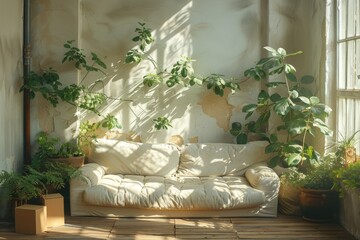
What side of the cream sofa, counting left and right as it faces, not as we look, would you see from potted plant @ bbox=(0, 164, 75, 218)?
right

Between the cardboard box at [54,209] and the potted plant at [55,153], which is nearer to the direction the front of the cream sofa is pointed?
the cardboard box

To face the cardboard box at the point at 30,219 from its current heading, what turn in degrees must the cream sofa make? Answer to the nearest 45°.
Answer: approximately 45° to its right

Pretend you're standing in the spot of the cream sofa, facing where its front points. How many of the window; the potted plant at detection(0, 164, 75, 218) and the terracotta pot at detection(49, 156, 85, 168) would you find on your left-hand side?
1

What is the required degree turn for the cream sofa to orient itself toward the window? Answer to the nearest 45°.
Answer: approximately 90° to its left

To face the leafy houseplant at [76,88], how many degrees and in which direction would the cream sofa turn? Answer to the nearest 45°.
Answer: approximately 135° to its right

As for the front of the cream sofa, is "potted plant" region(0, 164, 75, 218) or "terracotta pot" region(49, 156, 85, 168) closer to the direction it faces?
the potted plant

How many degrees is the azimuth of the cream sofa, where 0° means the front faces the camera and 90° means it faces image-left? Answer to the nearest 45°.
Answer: approximately 0°

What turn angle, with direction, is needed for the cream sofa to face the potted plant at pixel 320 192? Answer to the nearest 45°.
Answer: approximately 90° to its left

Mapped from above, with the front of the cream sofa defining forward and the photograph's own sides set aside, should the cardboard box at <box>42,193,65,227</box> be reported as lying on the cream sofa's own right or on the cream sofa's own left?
on the cream sofa's own right

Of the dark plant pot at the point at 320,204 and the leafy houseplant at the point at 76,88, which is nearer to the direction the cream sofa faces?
the dark plant pot

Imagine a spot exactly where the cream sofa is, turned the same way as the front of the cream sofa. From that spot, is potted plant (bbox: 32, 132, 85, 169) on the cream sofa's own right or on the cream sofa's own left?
on the cream sofa's own right
